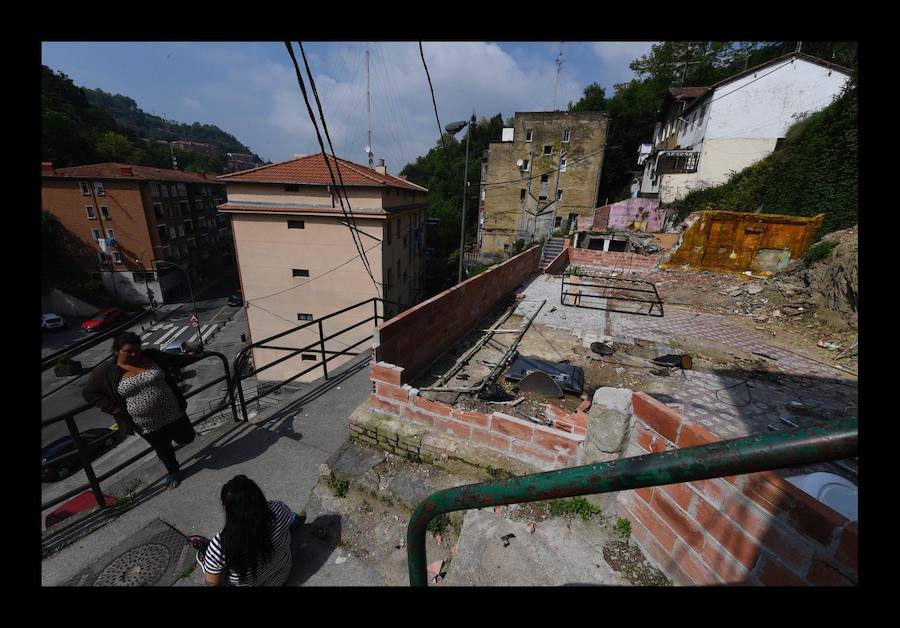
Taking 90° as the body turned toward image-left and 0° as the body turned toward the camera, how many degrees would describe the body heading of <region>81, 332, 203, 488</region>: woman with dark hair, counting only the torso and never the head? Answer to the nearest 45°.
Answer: approximately 0°

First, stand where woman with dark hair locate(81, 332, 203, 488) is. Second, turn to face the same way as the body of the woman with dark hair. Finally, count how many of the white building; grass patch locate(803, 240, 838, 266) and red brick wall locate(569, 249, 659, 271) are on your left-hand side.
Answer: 3

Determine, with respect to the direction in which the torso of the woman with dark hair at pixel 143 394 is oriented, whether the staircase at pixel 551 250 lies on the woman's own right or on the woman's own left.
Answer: on the woman's own left

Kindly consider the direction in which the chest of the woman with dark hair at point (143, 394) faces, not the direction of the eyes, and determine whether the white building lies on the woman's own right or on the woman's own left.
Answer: on the woman's own left

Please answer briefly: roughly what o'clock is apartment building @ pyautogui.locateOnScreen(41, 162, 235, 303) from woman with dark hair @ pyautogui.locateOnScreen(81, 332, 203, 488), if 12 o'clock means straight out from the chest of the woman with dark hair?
The apartment building is roughly at 6 o'clock from the woman with dark hair.

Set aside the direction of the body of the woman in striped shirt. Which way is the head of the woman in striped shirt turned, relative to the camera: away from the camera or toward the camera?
away from the camera

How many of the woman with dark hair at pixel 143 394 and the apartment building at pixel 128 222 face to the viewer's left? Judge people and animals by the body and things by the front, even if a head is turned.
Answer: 0

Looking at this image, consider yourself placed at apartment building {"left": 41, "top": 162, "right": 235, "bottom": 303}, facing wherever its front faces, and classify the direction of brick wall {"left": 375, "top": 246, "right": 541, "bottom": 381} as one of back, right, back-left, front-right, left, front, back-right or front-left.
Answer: front-right

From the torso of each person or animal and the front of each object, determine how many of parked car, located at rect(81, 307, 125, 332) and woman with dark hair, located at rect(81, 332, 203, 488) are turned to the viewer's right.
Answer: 0
